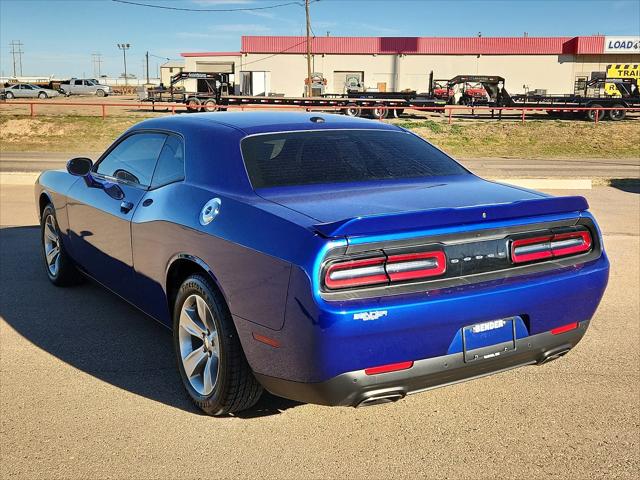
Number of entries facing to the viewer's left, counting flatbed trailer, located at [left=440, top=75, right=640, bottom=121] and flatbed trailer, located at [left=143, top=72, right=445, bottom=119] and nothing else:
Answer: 2

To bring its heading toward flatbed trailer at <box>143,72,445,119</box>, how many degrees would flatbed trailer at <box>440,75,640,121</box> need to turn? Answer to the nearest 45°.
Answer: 0° — it already faces it

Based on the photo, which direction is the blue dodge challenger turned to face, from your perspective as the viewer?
facing away from the viewer and to the left of the viewer

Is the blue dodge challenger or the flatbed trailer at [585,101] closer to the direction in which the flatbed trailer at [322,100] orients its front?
the blue dodge challenger

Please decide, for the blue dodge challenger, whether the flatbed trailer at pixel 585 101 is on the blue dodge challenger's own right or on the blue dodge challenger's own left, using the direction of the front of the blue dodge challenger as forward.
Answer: on the blue dodge challenger's own right

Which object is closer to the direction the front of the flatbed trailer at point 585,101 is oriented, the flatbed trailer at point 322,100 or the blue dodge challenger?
the flatbed trailer

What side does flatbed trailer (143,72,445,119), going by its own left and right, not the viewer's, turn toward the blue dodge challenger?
left

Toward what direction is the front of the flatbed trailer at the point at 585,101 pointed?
to the viewer's left

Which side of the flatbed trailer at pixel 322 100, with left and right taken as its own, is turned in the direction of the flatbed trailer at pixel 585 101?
back

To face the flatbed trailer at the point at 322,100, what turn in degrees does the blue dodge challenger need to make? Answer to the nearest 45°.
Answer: approximately 45° to its right

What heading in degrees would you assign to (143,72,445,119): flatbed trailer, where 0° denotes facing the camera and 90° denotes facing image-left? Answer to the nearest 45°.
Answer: approximately 90°
